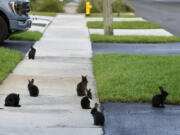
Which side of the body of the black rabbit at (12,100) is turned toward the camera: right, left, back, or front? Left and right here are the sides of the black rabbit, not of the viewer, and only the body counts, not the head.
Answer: right

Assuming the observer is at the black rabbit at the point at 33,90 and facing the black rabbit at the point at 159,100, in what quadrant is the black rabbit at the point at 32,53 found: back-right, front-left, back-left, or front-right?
back-left

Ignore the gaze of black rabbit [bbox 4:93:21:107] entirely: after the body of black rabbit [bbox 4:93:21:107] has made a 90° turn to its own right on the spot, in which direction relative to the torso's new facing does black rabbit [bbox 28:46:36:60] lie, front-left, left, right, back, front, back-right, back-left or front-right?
back

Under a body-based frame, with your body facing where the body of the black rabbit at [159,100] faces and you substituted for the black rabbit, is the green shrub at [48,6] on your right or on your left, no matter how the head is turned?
on your left

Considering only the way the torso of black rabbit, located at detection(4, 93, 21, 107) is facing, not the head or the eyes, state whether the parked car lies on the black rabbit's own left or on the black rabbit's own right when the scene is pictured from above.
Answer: on the black rabbit's own left
